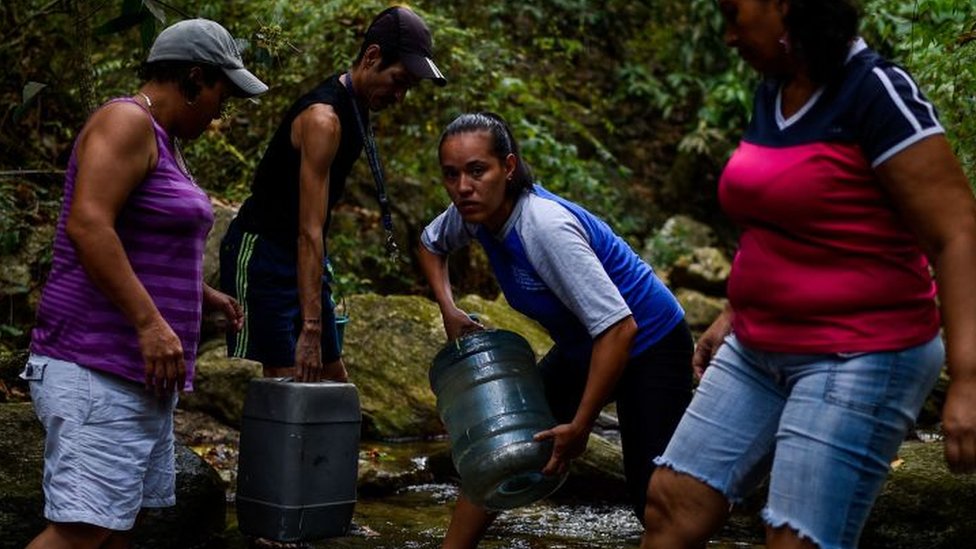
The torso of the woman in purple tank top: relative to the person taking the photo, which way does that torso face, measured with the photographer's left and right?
facing to the right of the viewer

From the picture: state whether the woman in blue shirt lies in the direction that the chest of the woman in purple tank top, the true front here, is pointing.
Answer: yes

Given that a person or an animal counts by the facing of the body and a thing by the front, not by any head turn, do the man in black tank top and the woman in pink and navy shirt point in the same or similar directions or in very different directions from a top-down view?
very different directions

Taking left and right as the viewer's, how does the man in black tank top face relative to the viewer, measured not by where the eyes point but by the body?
facing to the right of the viewer

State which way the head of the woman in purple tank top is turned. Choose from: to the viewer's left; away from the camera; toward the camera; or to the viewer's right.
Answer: to the viewer's right

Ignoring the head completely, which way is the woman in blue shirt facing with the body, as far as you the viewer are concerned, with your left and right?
facing the viewer and to the left of the viewer

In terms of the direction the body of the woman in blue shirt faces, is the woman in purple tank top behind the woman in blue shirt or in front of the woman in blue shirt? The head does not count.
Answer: in front

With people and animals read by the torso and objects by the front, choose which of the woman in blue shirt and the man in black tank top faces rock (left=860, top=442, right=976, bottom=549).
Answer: the man in black tank top

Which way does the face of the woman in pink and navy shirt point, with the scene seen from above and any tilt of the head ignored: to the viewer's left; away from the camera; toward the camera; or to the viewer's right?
to the viewer's left

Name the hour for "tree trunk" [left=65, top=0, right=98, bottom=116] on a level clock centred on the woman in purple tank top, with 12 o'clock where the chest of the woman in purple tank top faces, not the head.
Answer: The tree trunk is roughly at 9 o'clock from the woman in purple tank top.
